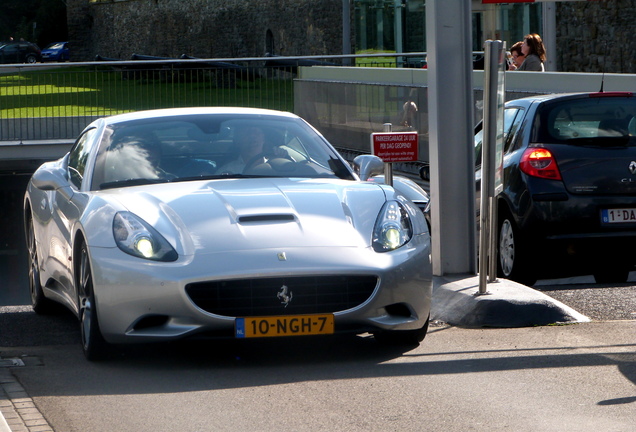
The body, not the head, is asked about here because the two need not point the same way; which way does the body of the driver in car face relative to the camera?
toward the camera

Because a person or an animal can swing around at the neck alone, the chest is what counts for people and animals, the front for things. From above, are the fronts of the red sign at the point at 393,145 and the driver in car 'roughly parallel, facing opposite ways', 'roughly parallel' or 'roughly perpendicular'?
roughly parallel

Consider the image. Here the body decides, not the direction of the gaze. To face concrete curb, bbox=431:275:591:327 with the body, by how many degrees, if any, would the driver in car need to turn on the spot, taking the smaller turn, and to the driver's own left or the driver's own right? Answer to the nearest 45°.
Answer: approximately 90° to the driver's own left

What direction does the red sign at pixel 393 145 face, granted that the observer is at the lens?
facing the viewer

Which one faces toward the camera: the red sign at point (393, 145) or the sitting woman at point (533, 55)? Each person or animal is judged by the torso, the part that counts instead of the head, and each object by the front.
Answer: the red sign

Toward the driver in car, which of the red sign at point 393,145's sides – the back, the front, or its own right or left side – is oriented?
front
